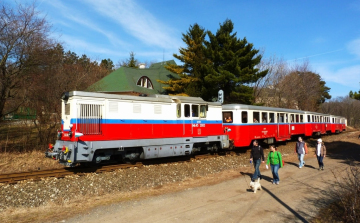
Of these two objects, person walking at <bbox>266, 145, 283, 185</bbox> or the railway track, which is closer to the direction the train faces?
the railway track

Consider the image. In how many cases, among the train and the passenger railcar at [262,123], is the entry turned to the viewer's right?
0

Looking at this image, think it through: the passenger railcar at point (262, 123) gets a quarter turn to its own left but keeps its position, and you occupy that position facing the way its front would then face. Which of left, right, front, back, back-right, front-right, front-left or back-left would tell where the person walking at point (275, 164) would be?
front-right

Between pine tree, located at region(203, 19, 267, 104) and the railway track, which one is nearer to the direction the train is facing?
the railway track

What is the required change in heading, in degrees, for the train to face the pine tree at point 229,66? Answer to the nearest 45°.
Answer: approximately 135° to its right

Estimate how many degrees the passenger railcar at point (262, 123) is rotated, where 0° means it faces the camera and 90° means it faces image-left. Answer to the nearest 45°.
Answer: approximately 45°

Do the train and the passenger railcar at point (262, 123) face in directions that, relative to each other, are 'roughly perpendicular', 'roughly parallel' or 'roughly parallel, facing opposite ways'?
roughly parallel

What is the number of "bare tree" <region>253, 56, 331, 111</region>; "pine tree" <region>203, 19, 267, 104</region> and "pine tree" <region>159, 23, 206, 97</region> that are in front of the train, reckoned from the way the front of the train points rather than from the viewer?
0

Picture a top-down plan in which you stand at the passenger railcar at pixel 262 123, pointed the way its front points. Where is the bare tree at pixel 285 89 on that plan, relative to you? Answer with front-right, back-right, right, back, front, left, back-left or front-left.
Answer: back-right

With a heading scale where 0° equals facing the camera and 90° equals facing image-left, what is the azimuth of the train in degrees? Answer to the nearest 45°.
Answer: approximately 45°

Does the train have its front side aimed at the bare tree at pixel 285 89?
no
